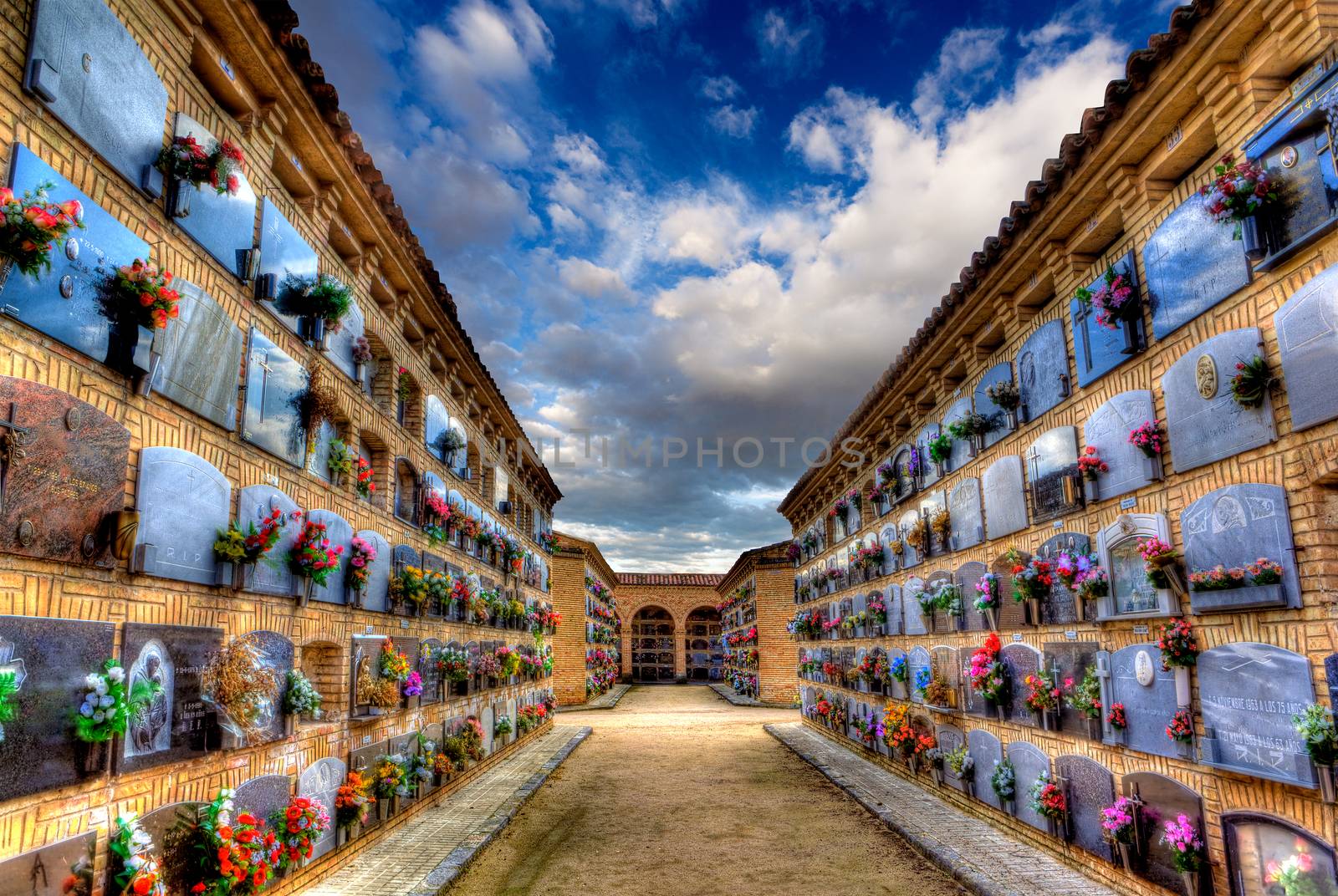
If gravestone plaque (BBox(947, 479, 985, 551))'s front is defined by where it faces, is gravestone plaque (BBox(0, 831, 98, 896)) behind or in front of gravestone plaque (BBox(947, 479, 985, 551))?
in front

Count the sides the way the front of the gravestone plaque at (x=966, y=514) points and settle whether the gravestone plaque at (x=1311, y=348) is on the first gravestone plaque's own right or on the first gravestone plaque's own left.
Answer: on the first gravestone plaque's own left

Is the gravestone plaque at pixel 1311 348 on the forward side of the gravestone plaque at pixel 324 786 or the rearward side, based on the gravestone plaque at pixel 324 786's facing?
on the forward side

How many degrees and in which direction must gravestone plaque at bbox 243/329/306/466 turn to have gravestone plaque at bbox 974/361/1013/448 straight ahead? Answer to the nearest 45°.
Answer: approximately 45° to its left

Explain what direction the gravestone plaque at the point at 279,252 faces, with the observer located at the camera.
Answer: facing the viewer and to the right of the viewer

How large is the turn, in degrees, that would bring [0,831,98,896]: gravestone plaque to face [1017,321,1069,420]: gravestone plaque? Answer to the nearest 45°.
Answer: approximately 45° to its left

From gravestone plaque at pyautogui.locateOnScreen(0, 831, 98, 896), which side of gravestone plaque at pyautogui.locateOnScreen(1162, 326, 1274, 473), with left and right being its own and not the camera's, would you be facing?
front

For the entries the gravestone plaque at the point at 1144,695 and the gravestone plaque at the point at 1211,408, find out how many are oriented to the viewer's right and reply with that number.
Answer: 0

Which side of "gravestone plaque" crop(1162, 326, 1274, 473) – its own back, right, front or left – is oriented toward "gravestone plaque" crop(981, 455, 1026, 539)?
right

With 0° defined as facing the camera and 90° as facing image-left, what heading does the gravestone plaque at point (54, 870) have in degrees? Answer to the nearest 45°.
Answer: approximately 315°

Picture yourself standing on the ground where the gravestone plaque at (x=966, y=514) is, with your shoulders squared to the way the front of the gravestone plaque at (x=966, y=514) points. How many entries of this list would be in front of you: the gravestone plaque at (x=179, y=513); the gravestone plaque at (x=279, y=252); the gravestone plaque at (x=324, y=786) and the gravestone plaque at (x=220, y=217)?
4

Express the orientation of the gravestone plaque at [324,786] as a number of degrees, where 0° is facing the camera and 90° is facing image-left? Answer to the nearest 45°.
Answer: approximately 315°

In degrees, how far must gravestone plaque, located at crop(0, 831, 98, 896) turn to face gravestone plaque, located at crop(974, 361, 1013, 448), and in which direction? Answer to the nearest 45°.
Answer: approximately 45° to its left

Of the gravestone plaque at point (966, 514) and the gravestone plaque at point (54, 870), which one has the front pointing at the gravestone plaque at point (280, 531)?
the gravestone plaque at point (966, 514)

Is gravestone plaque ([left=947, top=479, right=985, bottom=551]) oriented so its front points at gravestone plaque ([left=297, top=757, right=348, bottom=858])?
yes

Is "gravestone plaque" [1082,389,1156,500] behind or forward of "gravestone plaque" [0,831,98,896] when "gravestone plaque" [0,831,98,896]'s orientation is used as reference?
forward
